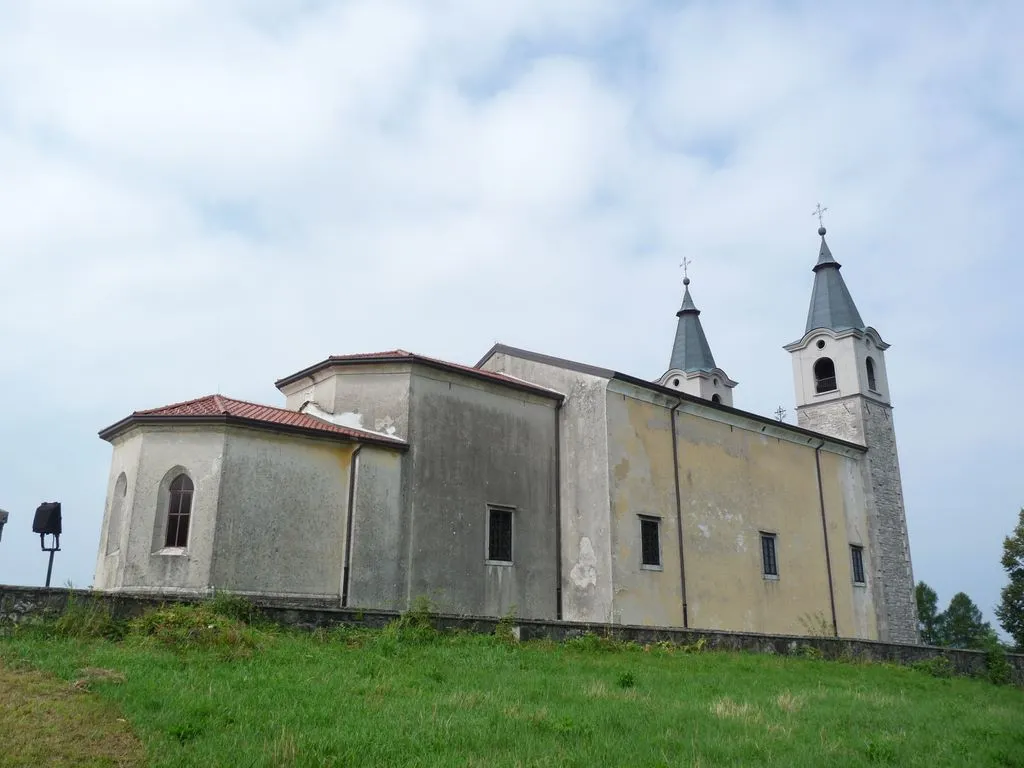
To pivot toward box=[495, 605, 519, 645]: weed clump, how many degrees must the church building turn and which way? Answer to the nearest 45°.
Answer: approximately 135° to its right

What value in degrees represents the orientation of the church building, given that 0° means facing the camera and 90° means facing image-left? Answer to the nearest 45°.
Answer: approximately 225°

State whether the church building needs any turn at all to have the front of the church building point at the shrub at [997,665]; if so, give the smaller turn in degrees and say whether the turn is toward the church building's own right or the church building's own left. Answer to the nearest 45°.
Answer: approximately 45° to the church building's own right

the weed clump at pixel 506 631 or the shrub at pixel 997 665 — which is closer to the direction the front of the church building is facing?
the shrub

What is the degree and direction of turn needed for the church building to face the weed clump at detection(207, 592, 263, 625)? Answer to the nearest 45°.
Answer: approximately 180°

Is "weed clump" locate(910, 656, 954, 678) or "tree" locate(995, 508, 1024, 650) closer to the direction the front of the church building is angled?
the tree

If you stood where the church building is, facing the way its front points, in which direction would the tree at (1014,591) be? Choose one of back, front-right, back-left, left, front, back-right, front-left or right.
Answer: front

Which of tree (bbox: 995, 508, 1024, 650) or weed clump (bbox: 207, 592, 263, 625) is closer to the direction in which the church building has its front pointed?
the tree

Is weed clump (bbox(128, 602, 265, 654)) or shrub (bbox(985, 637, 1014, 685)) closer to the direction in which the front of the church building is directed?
the shrub

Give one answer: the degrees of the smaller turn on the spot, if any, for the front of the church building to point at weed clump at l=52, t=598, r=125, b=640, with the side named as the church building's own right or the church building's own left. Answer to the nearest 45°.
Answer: approximately 180°
